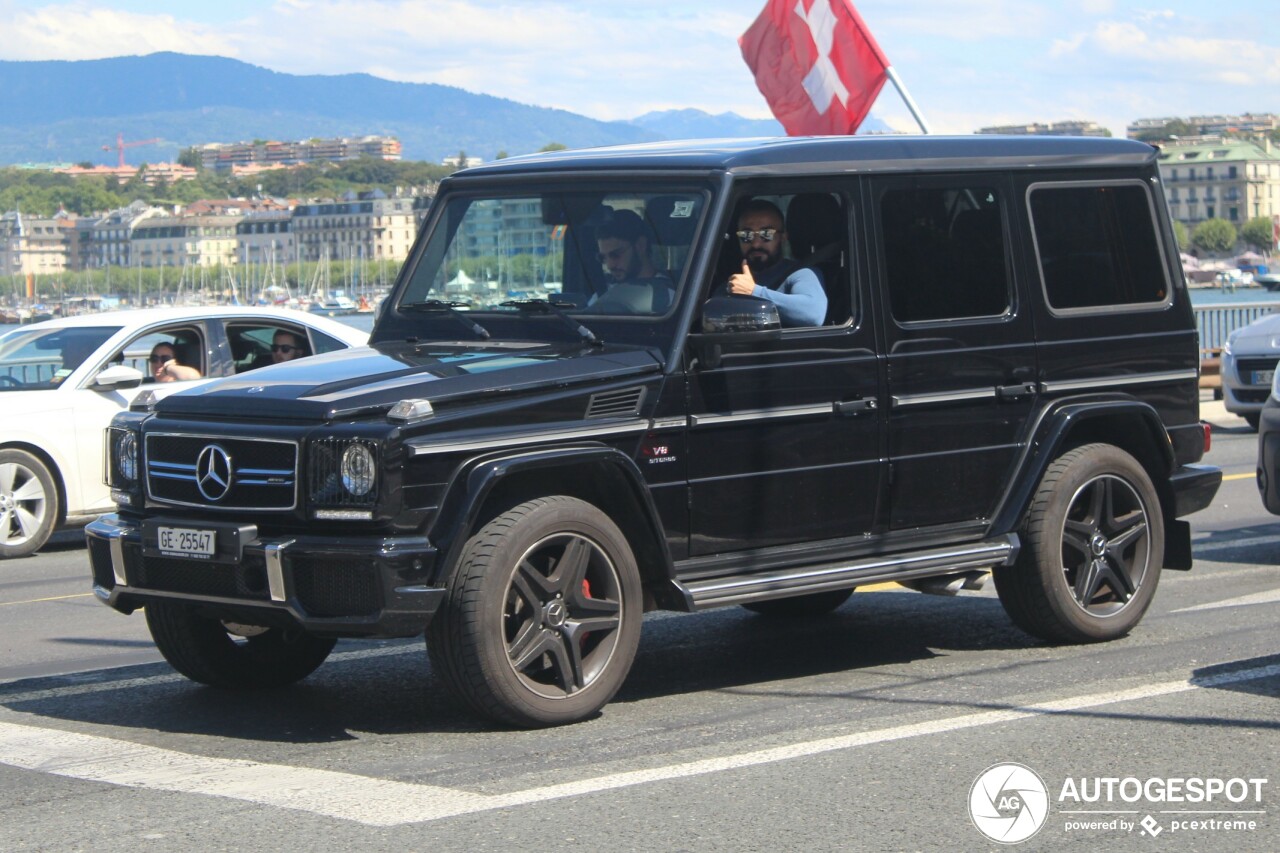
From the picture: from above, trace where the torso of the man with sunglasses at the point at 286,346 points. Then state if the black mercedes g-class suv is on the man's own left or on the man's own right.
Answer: on the man's own left

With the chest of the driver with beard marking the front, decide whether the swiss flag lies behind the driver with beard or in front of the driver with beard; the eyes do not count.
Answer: behind

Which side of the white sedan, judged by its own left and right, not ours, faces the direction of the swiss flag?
back

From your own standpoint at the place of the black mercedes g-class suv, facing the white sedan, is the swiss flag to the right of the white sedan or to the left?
right

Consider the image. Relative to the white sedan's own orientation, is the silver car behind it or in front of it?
behind

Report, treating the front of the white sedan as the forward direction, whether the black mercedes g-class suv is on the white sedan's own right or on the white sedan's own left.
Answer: on the white sedan's own left

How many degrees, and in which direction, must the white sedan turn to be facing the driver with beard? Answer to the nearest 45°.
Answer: approximately 90° to its left

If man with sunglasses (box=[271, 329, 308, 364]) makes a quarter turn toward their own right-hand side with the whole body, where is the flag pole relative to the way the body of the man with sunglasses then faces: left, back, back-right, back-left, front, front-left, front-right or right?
right

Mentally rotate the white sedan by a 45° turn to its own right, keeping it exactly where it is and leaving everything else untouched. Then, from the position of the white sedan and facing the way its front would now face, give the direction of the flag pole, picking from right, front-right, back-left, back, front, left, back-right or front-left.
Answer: back-right

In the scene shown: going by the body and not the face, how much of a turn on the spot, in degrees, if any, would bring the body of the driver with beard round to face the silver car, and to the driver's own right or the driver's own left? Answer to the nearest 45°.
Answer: approximately 180°
